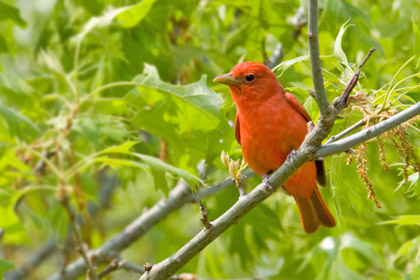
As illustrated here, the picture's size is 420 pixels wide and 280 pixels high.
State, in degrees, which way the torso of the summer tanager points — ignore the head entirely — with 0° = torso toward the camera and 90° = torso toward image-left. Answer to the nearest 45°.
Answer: approximately 45°

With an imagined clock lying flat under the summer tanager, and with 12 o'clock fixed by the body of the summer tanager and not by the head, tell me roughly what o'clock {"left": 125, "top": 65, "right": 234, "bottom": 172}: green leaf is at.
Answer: The green leaf is roughly at 3 o'clock from the summer tanager.

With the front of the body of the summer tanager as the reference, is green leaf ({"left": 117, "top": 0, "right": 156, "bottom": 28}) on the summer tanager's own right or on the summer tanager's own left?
on the summer tanager's own right

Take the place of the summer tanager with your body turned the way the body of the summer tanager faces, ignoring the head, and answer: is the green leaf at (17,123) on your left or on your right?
on your right
